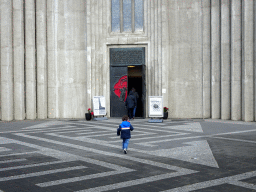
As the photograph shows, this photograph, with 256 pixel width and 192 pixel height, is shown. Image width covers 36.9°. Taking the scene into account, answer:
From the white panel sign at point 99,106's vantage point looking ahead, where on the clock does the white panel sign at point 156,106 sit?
the white panel sign at point 156,106 is roughly at 10 o'clock from the white panel sign at point 99,106.

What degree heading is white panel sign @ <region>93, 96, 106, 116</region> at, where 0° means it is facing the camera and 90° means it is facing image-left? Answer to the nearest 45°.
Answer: approximately 0°

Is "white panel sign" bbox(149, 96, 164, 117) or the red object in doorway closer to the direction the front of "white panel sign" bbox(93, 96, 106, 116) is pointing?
the white panel sign

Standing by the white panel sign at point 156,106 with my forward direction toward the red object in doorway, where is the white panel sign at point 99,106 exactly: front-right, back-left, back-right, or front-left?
front-left

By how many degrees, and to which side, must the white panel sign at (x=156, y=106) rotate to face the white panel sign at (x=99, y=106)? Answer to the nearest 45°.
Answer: approximately 135° to its right

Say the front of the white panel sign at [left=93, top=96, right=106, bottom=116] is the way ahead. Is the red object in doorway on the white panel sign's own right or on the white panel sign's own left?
on the white panel sign's own left

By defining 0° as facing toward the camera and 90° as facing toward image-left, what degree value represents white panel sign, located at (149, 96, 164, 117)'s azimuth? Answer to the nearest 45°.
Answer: approximately 0°

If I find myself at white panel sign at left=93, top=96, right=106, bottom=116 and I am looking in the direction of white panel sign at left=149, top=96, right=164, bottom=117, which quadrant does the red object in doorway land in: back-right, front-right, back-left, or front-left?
front-left

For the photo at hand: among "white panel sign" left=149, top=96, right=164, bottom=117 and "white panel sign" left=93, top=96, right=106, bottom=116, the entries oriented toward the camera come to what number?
2

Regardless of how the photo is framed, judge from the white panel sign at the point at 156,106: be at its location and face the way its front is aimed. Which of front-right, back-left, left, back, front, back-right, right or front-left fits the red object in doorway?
back-right
